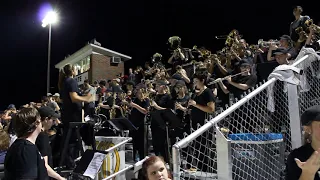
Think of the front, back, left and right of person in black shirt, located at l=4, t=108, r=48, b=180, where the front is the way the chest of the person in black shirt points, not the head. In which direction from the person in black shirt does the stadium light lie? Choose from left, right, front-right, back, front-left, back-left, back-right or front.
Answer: front-left

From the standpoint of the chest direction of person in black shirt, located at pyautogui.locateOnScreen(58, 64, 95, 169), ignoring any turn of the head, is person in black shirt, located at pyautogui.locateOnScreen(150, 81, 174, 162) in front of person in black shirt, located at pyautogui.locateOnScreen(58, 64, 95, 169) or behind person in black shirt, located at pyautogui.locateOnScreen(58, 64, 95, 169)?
in front

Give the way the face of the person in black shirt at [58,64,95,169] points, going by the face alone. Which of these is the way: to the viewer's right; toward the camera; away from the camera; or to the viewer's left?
to the viewer's right

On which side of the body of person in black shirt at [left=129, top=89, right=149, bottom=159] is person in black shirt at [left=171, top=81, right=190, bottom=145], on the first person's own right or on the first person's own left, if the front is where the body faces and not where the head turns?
on the first person's own left

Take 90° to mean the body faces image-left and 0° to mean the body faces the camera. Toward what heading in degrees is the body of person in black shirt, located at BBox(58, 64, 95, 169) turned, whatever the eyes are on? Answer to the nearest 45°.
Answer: approximately 270°

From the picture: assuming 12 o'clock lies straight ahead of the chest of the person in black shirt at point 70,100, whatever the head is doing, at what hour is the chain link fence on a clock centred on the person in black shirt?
The chain link fence is roughly at 2 o'clock from the person in black shirt.

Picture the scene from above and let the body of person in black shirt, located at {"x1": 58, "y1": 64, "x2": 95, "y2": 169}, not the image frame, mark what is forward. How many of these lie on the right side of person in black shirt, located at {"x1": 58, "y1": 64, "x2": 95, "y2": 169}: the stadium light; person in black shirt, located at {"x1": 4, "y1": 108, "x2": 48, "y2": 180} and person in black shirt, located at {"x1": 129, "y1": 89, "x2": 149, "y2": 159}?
1

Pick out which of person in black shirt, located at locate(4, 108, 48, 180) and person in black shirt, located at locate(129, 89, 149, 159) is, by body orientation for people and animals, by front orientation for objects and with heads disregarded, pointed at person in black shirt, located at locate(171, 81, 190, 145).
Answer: person in black shirt, located at locate(4, 108, 48, 180)

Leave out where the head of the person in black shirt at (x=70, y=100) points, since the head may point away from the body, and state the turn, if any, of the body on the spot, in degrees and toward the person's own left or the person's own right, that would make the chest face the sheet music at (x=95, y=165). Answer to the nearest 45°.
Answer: approximately 90° to the person's own right

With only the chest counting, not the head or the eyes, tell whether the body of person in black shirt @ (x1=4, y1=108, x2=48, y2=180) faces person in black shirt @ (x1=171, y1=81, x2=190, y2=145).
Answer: yes

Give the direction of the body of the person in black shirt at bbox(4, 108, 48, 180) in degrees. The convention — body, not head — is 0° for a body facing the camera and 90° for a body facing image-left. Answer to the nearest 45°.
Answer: approximately 225°

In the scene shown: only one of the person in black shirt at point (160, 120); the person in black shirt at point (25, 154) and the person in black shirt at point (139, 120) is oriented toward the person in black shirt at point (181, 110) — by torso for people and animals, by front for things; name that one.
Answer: the person in black shirt at point (25, 154)

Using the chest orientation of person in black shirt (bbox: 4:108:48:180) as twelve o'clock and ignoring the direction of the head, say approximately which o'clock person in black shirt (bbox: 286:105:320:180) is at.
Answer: person in black shirt (bbox: 286:105:320:180) is roughly at 3 o'clock from person in black shirt (bbox: 4:108:48:180).

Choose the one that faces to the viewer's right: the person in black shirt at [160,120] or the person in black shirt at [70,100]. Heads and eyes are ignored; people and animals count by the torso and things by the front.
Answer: the person in black shirt at [70,100]
